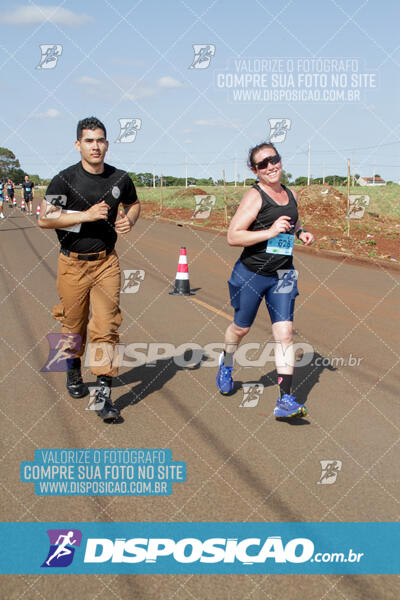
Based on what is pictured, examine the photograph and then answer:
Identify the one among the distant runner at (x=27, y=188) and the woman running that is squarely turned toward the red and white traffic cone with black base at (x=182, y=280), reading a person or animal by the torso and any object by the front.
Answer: the distant runner

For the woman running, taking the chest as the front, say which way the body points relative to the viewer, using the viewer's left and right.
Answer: facing the viewer and to the right of the viewer

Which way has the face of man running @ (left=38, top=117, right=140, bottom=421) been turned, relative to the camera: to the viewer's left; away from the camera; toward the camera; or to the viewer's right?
toward the camera

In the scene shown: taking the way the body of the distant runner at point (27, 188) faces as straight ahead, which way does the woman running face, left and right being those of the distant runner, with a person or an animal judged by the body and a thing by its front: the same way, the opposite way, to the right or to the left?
the same way

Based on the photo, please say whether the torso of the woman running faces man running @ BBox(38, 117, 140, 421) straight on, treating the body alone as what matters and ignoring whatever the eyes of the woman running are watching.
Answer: no

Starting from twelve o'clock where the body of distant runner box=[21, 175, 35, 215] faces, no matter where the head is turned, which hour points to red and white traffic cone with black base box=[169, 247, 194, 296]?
The red and white traffic cone with black base is roughly at 12 o'clock from the distant runner.

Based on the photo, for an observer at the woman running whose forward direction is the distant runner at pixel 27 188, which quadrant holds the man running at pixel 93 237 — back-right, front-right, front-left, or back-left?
front-left

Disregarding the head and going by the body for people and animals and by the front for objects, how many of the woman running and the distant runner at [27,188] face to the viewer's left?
0

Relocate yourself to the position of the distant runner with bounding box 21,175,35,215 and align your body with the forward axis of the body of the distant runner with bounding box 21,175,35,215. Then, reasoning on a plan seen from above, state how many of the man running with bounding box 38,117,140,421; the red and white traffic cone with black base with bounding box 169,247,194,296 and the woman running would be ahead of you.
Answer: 3

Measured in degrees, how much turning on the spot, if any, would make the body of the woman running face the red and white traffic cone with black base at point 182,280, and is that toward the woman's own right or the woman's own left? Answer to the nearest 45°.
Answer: approximately 135° to the woman's own left

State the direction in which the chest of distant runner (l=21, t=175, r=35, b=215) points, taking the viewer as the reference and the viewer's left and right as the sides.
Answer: facing the viewer

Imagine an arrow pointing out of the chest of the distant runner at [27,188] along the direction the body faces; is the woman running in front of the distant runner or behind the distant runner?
in front

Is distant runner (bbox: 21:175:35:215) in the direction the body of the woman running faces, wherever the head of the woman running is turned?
no

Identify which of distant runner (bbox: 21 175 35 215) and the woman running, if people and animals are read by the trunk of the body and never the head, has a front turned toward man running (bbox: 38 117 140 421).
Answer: the distant runner

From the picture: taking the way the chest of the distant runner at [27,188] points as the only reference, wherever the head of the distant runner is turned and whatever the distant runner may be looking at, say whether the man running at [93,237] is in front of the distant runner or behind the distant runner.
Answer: in front
